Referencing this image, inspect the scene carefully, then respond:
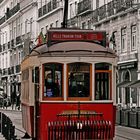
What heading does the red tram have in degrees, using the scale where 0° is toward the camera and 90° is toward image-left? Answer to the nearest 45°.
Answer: approximately 0°
